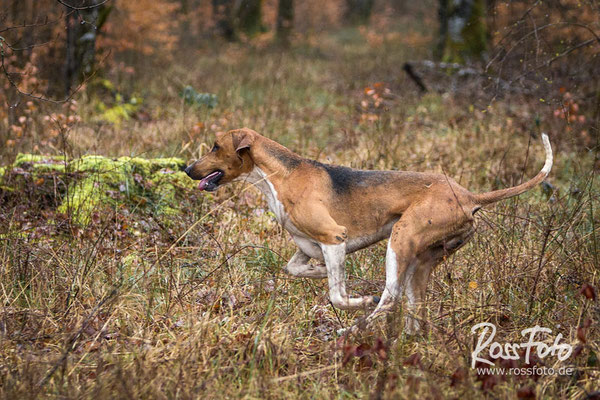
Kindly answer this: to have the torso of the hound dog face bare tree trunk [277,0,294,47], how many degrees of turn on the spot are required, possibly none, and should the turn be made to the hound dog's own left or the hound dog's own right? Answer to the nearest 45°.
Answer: approximately 90° to the hound dog's own right

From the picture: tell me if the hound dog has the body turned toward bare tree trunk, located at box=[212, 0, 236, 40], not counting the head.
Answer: no

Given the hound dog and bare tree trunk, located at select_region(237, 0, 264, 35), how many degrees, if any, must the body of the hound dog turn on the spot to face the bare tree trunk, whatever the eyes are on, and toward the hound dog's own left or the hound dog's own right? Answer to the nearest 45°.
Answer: approximately 90° to the hound dog's own right

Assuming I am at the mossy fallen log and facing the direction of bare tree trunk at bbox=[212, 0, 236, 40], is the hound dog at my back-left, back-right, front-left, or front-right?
back-right

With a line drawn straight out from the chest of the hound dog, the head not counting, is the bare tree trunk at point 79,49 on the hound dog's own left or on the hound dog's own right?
on the hound dog's own right

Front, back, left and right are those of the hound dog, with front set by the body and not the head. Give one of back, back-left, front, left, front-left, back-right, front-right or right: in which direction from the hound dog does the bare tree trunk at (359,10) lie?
right

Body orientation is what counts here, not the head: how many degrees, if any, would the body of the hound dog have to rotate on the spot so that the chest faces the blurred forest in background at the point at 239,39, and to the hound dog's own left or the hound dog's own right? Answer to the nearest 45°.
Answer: approximately 90° to the hound dog's own right

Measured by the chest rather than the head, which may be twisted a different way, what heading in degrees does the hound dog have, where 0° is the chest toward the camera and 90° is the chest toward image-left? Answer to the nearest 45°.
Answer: approximately 90°

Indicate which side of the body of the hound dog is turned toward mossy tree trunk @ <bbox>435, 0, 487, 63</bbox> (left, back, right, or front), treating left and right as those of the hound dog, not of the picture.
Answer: right
